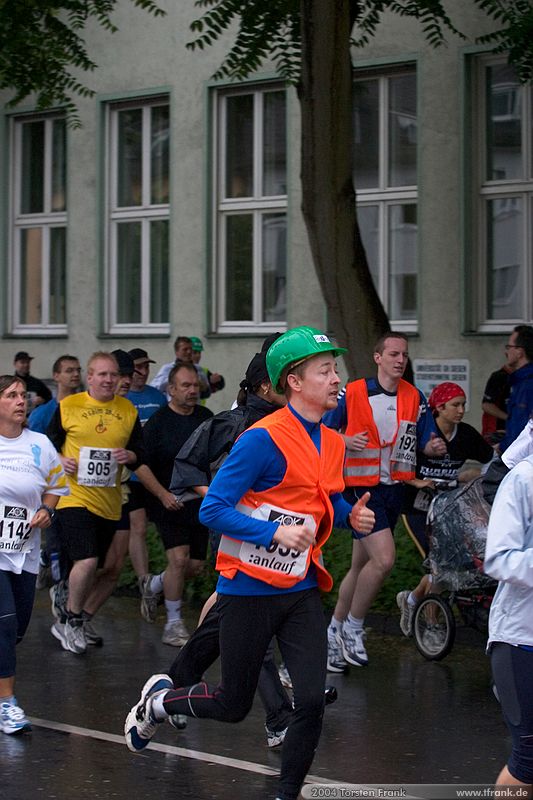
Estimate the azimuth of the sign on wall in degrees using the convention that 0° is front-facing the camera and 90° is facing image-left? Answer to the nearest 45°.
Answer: approximately 0°

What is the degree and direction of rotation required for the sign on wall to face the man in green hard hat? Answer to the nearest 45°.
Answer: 0° — it already faces them

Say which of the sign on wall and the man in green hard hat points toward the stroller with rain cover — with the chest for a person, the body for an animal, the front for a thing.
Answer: the sign on wall

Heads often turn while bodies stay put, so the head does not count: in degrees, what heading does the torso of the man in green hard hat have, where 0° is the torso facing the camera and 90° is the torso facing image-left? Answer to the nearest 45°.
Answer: approximately 315°

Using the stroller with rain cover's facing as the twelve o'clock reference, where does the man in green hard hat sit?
The man in green hard hat is roughly at 2 o'clock from the stroller with rain cover.

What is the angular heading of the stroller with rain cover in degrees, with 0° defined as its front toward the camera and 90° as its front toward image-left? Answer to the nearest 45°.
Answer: approximately 315°

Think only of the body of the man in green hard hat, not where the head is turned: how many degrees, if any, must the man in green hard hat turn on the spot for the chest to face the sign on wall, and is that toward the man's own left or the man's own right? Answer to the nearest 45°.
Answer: approximately 135° to the man's own left

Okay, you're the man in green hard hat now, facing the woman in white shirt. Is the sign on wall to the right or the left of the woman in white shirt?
right
